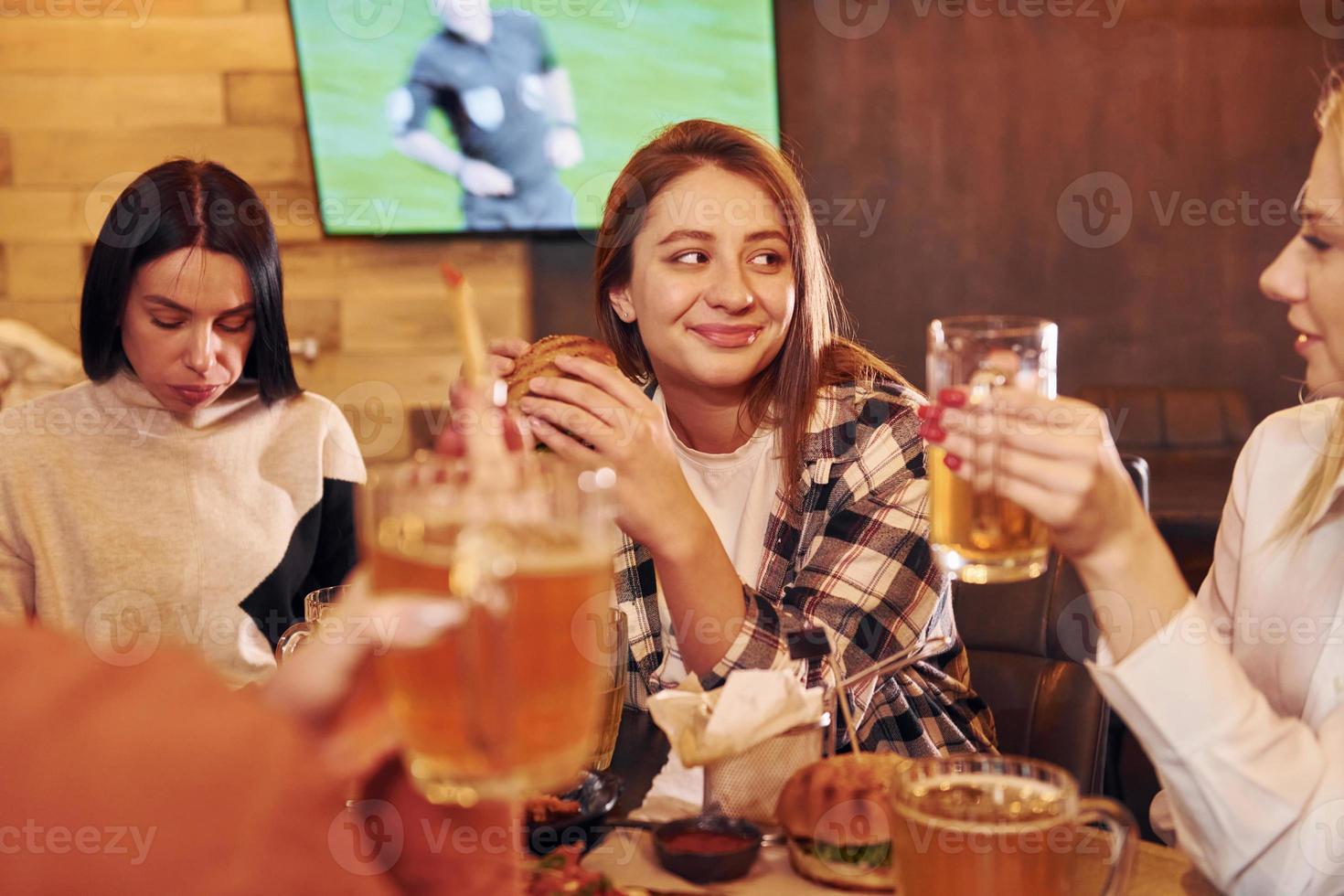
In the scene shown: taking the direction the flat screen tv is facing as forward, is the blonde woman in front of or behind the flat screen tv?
in front

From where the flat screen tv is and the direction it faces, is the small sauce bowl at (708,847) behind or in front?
in front

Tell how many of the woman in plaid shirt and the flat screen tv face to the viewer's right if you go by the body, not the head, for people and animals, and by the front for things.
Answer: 0

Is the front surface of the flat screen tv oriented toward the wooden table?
yes

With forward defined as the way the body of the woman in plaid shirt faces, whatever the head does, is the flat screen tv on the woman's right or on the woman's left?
on the woman's right

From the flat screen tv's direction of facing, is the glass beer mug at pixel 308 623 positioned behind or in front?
in front

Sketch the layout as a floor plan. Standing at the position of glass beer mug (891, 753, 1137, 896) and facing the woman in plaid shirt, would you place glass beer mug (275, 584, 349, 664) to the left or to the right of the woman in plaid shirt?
left

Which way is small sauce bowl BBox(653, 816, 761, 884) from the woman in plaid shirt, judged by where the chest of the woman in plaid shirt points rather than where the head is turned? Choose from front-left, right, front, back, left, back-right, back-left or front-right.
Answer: front-left

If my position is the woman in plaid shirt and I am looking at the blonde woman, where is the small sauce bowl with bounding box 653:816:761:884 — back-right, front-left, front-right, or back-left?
front-right

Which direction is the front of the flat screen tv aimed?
toward the camera

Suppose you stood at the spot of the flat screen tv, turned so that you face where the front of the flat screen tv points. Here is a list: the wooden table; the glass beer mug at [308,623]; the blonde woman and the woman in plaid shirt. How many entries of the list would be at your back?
0

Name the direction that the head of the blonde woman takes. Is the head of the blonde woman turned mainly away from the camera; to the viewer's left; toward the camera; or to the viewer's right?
to the viewer's left

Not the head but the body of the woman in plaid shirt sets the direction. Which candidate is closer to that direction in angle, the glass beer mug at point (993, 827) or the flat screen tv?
the glass beer mug
